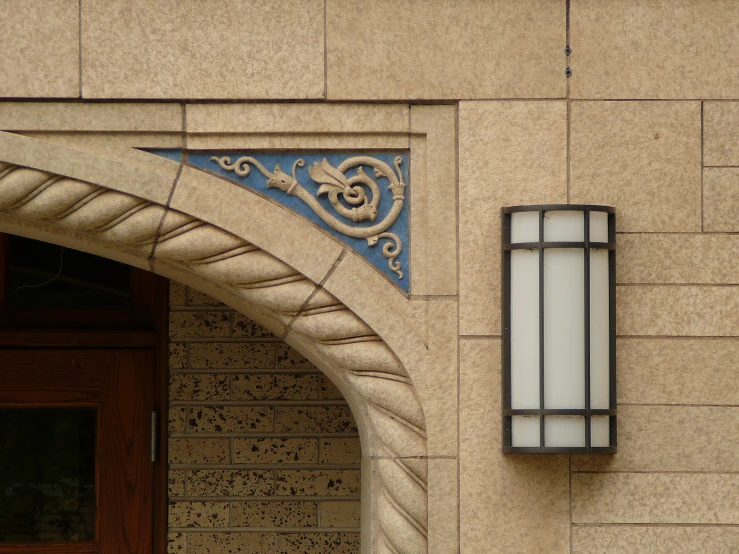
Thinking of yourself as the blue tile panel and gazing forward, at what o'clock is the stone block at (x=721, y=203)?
The stone block is roughly at 9 o'clock from the blue tile panel.

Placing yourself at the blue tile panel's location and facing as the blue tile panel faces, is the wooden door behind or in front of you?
behind

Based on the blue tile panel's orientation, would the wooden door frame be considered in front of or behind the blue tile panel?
behind

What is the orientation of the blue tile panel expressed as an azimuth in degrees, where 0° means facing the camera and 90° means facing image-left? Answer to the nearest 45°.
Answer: approximately 0°

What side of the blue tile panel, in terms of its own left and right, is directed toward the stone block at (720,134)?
left
